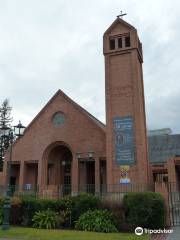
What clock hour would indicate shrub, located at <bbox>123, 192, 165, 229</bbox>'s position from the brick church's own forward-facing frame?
The shrub is roughly at 12 o'clock from the brick church.

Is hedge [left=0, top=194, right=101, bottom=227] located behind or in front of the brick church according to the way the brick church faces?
in front

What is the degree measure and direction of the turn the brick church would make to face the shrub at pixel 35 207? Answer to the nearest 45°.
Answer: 0° — it already faces it

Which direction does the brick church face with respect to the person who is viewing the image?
facing the viewer

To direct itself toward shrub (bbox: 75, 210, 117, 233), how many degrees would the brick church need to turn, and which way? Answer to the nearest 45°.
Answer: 0° — it already faces it

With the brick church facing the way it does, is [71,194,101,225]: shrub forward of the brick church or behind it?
forward

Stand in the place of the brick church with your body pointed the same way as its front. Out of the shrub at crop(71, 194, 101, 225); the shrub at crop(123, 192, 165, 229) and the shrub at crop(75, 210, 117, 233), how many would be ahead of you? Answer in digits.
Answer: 3

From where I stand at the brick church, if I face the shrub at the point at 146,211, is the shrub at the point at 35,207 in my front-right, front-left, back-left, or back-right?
front-right
